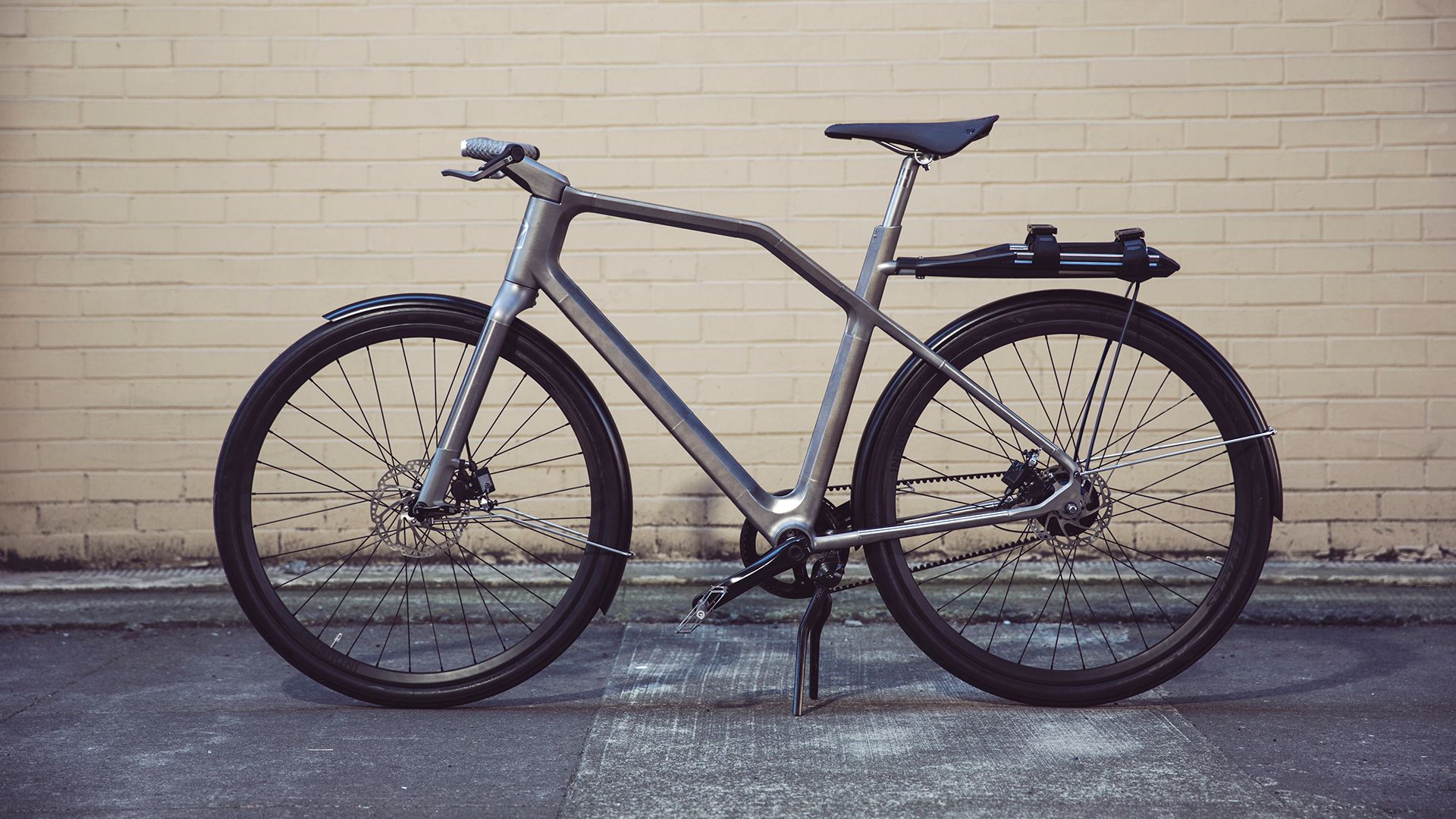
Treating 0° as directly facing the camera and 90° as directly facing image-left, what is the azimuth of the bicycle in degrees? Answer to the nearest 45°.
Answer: approximately 90°
